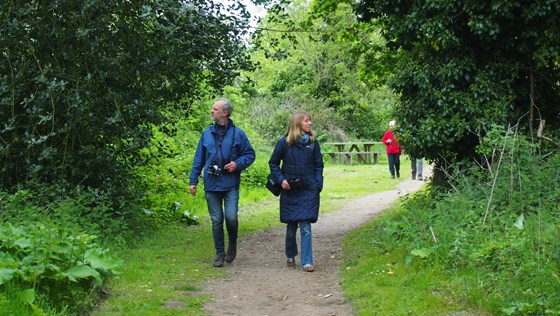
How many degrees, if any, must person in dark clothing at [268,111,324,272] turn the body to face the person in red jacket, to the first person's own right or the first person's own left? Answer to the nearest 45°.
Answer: approximately 180°

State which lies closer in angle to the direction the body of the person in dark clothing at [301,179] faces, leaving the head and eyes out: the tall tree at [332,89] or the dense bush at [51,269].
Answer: the dense bush

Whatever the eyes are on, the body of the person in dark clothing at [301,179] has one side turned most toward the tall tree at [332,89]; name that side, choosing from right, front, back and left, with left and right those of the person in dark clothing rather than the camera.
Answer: back

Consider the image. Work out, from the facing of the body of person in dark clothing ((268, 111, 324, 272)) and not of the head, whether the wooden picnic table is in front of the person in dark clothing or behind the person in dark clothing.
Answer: behind

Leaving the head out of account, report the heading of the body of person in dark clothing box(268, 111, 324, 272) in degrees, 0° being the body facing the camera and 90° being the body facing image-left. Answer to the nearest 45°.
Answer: approximately 0°
